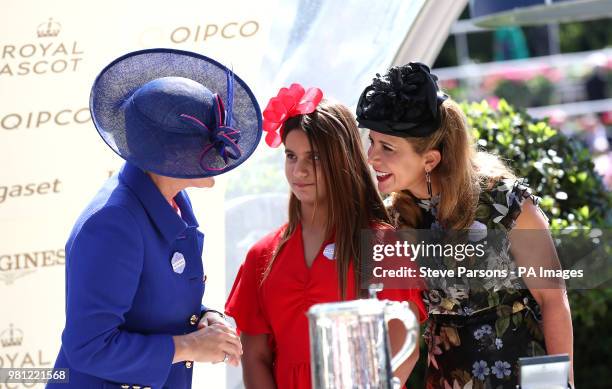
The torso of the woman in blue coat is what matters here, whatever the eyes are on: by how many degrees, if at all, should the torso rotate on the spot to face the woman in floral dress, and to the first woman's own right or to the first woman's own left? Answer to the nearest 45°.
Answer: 0° — they already face them

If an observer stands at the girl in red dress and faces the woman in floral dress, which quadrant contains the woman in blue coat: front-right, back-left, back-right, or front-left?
back-right

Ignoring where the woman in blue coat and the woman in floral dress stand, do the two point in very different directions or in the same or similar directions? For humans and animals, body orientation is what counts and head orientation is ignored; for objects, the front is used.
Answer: very different directions

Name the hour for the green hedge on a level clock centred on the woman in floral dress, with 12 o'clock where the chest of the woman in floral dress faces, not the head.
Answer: The green hedge is roughly at 5 o'clock from the woman in floral dress.

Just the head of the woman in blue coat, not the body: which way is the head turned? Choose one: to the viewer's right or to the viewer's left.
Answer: to the viewer's right

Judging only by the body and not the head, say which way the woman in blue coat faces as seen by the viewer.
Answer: to the viewer's right

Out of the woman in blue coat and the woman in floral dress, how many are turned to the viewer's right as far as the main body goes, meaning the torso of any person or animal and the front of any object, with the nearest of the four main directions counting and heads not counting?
1

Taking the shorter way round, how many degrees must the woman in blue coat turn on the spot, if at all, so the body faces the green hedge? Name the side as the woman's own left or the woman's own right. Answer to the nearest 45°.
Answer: approximately 45° to the woman's own left

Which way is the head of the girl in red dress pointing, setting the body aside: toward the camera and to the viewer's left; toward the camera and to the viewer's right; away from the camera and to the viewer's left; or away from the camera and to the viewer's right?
toward the camera and to the viewer's left

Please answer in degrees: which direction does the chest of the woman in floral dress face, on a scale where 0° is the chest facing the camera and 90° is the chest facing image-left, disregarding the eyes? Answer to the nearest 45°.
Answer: approximately 45°
